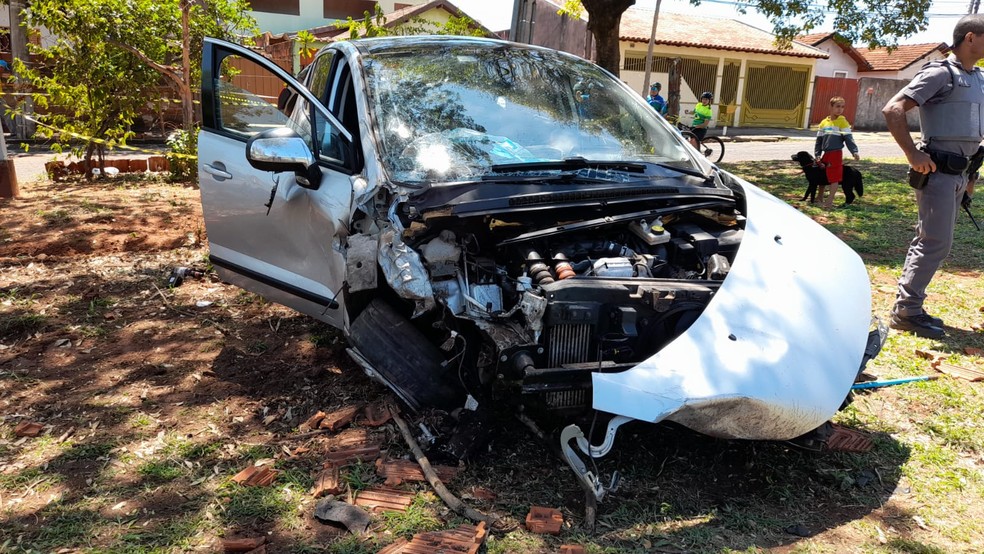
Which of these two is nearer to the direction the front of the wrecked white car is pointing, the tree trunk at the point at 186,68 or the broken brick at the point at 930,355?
the broken brick

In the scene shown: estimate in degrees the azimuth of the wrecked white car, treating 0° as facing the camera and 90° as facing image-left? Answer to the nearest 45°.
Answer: approximately 315°

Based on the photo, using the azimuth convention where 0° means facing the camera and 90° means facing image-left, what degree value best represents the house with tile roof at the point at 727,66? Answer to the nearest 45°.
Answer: approximately 0°

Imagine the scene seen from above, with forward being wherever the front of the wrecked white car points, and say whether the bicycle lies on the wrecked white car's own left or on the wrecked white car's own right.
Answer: on the wrecked white car's own left

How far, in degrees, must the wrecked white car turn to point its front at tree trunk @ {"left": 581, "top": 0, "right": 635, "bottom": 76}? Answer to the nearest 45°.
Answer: approximately 135° to its left

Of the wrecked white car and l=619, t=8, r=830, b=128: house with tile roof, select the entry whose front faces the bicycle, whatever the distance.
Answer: the house with tile roof

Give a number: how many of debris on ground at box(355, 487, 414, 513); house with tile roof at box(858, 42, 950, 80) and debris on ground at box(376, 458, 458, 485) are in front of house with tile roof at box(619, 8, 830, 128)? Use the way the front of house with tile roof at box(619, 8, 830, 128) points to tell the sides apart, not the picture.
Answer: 2

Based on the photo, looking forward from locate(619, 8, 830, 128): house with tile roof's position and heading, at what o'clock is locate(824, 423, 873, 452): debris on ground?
The debris on ground is roughly at 12 o'clock from the house with tile roof.

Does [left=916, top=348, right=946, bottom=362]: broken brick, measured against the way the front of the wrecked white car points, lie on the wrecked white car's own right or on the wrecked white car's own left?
on the wrecked white car's own left

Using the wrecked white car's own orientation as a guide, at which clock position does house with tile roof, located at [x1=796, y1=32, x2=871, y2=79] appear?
The house with tile roof is roughly at 8 o'clock from the wrecked white car.

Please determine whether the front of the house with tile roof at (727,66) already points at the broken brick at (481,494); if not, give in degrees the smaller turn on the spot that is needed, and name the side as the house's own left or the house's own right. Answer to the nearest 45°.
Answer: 0° — it already faces it

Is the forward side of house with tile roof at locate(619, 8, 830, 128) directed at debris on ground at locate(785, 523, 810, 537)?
yes

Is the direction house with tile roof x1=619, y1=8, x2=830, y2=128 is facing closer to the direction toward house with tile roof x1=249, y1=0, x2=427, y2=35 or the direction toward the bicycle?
the bicycle

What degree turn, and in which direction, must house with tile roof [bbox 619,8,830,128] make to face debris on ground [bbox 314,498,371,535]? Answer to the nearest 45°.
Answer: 0° — it already faces it
